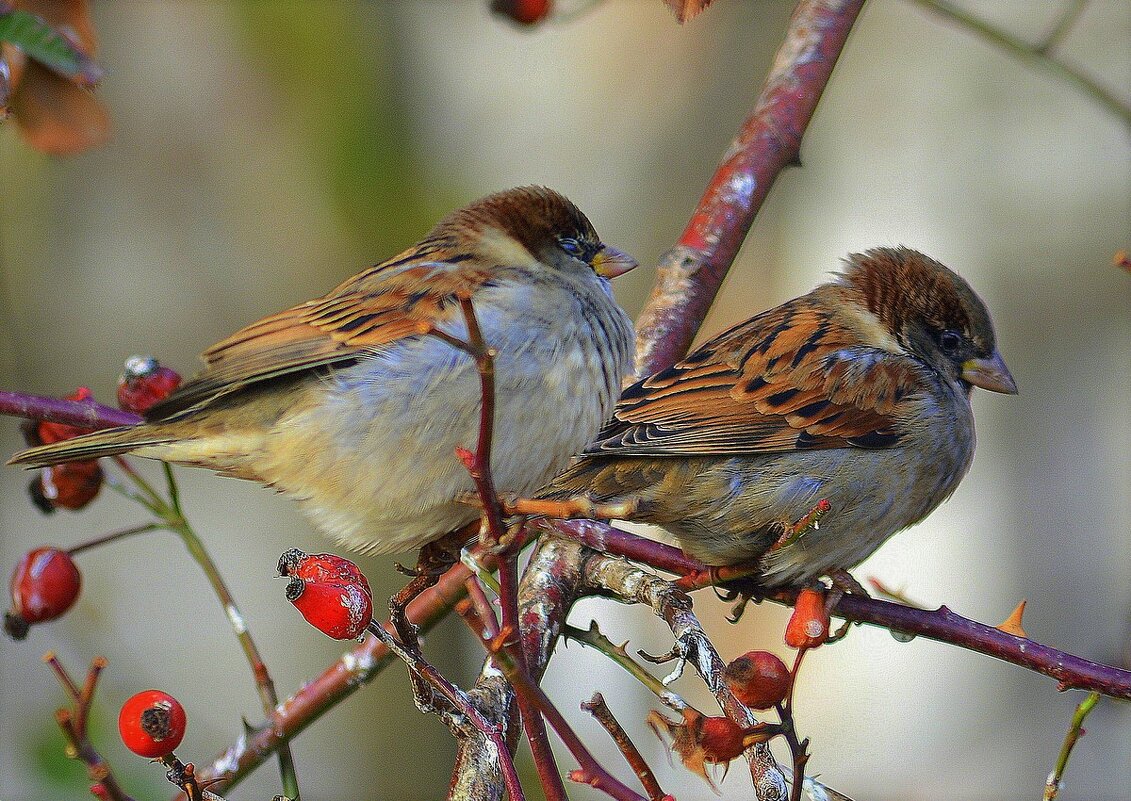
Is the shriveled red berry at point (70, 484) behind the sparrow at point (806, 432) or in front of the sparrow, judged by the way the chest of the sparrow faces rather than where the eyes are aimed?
behind

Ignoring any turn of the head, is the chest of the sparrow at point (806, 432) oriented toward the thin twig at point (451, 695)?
no

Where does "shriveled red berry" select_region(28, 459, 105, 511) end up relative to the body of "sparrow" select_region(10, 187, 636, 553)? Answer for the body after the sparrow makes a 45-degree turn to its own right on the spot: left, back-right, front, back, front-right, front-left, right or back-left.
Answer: back

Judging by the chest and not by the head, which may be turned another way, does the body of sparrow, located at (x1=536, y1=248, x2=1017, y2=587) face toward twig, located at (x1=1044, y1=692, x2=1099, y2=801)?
yes

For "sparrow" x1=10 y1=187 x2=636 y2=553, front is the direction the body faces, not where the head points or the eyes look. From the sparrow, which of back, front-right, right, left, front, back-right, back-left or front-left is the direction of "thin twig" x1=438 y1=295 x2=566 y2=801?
right

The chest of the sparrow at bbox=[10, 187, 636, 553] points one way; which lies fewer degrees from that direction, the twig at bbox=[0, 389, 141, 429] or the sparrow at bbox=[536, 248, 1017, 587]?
the sparrow

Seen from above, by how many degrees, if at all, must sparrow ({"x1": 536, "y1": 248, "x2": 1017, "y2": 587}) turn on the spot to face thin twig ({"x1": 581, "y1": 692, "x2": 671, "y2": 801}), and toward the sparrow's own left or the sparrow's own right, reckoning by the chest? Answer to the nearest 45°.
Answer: approximately 90° to the sparrow's own right

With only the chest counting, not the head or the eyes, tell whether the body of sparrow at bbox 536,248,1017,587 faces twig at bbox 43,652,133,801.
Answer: no

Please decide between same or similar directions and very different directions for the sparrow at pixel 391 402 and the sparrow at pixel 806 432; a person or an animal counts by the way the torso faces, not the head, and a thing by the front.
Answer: same or similar directions

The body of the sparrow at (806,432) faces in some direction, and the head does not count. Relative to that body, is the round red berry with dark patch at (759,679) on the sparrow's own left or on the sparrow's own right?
on the sparrow's own right

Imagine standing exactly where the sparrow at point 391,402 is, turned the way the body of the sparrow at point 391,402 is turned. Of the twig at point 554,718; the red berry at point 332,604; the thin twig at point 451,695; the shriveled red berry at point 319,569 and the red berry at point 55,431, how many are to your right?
4

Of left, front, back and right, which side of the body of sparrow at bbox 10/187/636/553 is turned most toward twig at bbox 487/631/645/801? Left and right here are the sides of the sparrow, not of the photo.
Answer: front

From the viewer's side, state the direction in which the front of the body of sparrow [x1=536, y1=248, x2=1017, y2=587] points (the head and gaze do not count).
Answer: to the viewer's right

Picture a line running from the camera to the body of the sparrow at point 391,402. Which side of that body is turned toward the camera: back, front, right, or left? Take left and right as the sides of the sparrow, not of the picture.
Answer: right

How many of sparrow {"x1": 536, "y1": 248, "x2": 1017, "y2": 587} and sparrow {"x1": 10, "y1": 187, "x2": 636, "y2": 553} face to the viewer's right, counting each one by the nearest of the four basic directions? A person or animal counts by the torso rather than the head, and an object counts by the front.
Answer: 2

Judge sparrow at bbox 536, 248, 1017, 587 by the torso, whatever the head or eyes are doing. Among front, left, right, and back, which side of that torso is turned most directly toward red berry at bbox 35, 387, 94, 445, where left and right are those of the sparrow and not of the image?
back

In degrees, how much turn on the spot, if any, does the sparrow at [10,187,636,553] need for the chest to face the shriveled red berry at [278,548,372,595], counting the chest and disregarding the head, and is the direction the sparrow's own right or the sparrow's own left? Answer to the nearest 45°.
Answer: approximately 90° to the sparrow's own right

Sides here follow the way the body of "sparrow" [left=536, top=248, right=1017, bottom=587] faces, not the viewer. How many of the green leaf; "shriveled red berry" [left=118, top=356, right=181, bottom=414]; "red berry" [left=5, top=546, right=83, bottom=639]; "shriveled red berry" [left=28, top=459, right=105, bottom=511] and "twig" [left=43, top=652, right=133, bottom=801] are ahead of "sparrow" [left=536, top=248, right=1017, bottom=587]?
0
